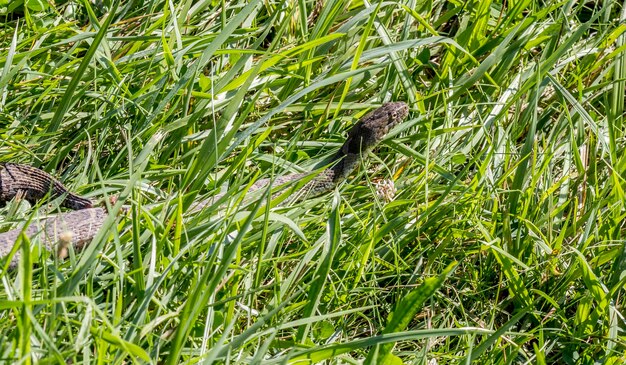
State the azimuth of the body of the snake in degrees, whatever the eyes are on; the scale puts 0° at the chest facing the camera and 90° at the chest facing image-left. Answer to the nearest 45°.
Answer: approximately 270°
